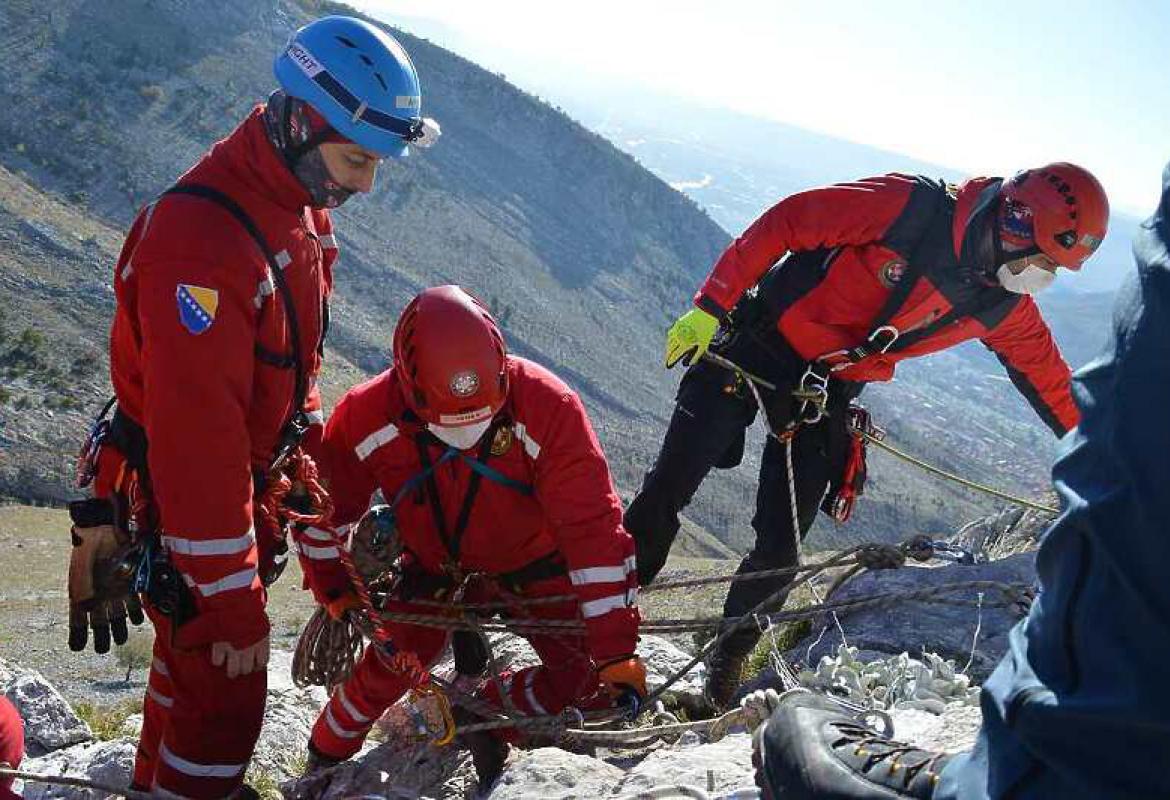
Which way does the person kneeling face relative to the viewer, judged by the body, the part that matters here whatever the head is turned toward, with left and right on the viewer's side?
facing the viewer

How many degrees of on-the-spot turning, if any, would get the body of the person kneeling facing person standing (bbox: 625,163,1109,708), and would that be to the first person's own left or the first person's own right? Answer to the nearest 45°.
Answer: approximately 135° to the first person's own left

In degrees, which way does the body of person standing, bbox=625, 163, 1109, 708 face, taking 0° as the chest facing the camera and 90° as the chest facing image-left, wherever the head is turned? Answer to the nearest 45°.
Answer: approximately 315°

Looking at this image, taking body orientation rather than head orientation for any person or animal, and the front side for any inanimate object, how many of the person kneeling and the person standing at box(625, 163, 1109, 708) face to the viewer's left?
0

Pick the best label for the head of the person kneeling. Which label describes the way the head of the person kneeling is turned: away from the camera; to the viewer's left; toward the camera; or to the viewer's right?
toward the camera

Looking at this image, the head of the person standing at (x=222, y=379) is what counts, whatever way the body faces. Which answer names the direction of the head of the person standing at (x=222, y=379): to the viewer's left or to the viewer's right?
to the viewer's right
